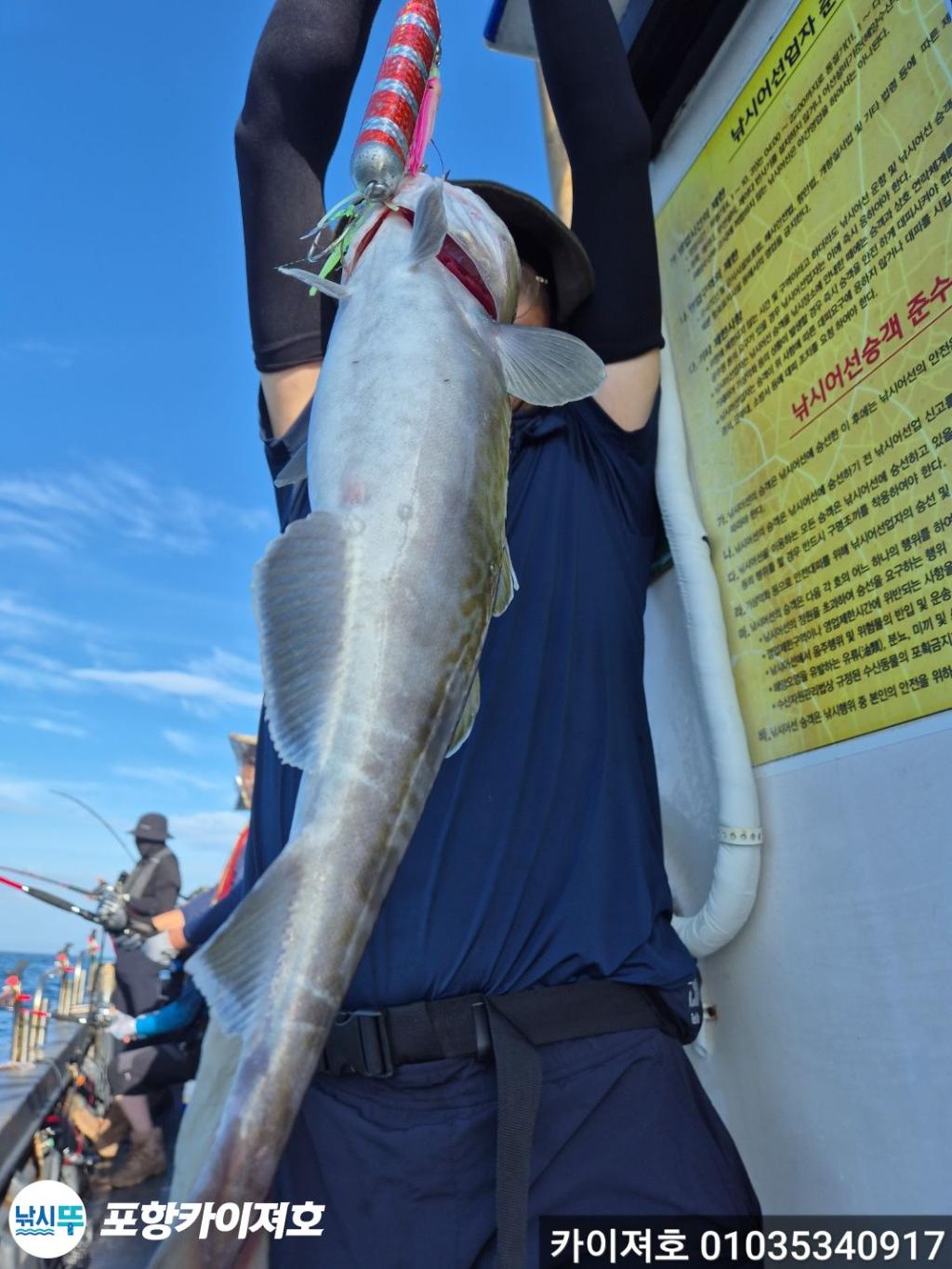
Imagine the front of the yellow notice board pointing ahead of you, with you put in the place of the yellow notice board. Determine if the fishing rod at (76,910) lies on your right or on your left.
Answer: on your right

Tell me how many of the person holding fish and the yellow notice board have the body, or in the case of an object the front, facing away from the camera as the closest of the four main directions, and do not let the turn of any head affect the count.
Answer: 0

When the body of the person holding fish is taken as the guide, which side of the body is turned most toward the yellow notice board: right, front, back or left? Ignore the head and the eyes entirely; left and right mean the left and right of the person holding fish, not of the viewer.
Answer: left

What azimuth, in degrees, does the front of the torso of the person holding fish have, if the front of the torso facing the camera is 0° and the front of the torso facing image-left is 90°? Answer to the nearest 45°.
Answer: approximately 0°

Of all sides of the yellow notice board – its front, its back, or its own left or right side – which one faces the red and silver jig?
front

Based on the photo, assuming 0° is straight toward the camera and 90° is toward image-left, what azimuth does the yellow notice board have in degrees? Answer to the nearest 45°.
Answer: approximately 45°

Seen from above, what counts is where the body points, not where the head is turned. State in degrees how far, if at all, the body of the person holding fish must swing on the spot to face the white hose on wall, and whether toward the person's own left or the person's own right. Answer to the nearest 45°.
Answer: approximately 135° to the person's own left
